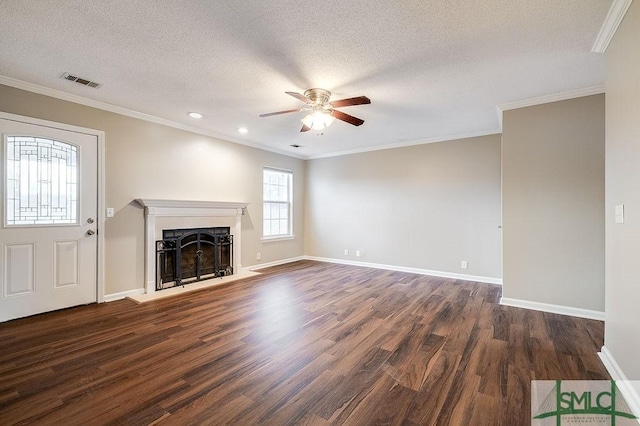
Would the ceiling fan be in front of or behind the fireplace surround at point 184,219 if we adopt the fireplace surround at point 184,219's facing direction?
in front

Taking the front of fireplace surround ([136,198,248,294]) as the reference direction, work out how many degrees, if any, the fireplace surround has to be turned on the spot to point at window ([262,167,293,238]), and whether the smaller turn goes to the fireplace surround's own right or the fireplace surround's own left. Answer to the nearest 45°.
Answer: approximately 90° to the fireplace surround's own left

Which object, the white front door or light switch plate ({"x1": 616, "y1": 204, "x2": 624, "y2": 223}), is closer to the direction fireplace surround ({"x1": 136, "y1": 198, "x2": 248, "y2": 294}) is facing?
the light switch plate

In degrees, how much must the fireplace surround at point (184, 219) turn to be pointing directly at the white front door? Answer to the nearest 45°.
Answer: approximately 90° to its right

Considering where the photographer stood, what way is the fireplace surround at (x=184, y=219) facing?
facing the viewer and to the right of the viewer

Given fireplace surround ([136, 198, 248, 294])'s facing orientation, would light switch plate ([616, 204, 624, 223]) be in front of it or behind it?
in front
